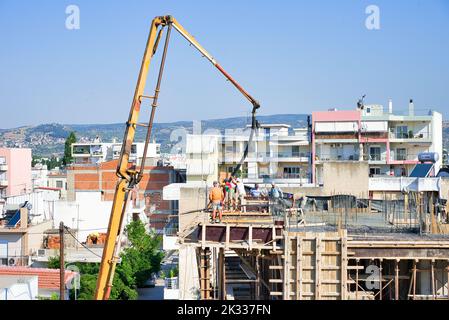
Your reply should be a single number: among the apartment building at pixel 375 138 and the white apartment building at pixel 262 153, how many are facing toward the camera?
2

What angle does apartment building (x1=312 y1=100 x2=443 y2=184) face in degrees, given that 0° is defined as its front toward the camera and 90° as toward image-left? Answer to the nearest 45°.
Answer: approximately 0°

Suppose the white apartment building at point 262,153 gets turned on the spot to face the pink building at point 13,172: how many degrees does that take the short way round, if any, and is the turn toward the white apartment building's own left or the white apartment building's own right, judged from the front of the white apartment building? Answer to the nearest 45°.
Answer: approximately 90° to the white apartment building's own right

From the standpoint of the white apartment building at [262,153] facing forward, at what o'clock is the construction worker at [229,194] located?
The construction worker is roughly at 12 o'clock from the white apartment building.

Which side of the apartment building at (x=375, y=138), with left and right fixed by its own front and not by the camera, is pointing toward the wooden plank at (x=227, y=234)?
front

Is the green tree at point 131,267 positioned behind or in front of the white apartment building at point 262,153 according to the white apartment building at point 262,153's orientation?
in front

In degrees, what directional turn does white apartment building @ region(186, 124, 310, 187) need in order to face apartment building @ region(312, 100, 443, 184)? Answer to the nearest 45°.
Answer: approximately 90° to its left

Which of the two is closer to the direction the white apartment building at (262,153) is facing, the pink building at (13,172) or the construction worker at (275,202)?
the construction worker

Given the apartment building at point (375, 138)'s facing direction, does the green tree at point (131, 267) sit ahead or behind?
ahead

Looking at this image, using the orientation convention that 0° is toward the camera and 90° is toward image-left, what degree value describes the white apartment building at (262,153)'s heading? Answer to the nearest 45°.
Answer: approximately 0°

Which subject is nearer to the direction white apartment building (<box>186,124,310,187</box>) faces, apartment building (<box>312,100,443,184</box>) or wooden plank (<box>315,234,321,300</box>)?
the wooden plank
